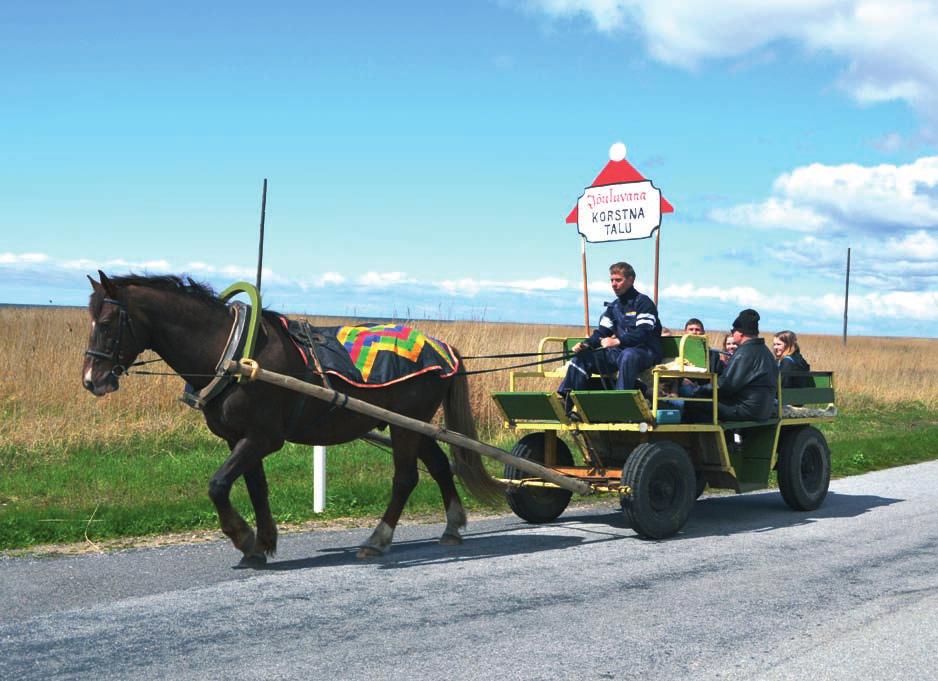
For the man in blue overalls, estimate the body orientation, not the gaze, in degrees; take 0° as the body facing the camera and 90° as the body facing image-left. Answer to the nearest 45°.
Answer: approximately 45°

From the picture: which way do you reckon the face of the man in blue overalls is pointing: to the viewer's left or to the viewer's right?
to the viewer's left

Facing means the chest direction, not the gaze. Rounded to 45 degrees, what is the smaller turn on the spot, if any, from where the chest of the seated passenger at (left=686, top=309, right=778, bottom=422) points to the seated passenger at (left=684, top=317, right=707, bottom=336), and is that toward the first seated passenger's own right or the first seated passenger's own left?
approximately 45° to the first seated passenger's own right

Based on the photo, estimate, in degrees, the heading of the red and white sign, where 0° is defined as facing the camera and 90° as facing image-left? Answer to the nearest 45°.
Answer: approximately 0°

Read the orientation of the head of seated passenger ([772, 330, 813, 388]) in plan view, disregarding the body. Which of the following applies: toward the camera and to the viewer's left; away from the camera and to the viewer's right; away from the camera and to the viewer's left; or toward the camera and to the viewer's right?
toward the camera and to the viewer's left

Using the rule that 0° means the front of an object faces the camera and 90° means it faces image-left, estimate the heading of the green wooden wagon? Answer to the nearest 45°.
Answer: approximately 45°

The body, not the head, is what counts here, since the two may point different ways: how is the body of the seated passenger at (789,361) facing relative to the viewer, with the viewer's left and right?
facing the viewer and to the left of the viewer

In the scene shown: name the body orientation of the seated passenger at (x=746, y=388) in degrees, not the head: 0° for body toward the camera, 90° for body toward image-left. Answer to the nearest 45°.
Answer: approximately 135°

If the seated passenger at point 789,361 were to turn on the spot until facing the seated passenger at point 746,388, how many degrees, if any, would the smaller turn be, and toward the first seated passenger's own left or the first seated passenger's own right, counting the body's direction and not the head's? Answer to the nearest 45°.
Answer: approximately 45° to the first seated passenger's own left

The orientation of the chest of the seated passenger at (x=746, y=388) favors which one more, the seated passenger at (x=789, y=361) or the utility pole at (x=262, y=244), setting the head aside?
the utility pole
